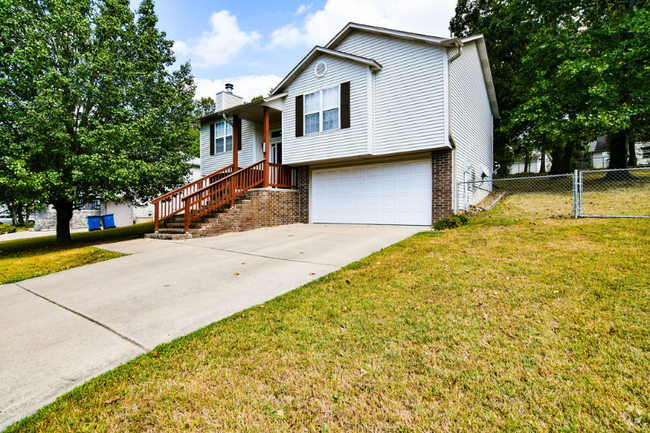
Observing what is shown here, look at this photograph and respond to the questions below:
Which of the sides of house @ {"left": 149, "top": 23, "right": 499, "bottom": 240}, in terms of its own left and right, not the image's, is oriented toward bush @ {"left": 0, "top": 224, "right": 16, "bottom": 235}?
right

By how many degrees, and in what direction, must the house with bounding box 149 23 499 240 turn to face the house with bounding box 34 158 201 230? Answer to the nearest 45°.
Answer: approximately 90° to its right

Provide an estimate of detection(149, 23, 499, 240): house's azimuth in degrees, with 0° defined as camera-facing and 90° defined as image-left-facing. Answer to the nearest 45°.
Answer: approximately 45°

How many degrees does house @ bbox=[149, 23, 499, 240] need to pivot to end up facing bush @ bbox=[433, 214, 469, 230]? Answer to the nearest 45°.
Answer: approximately 90° to its left

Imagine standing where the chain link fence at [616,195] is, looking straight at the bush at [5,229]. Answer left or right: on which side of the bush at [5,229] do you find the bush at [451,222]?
left

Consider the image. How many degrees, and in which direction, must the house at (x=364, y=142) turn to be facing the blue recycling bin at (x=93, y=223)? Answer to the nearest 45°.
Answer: approximately 90° to its right

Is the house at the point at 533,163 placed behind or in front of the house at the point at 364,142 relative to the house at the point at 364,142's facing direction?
behind

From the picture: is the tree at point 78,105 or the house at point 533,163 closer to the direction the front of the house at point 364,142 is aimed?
the tree
